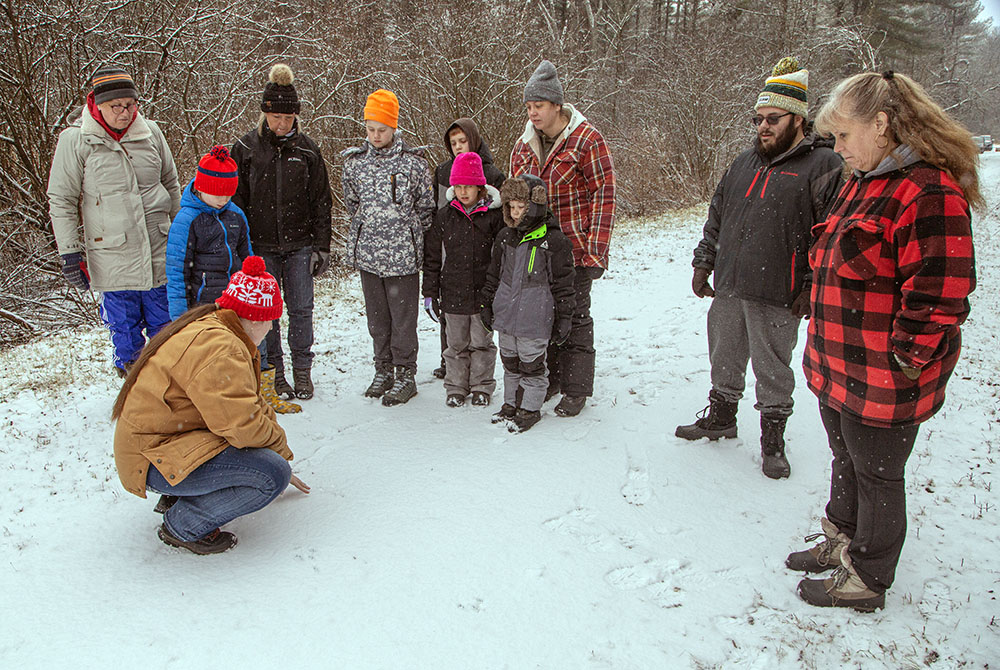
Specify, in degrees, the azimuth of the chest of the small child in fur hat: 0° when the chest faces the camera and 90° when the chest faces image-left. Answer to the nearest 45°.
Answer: approximately 45°

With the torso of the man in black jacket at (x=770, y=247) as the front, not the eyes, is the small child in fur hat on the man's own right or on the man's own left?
on the man's own right

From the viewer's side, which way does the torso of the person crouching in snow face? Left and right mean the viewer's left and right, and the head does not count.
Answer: facing to the right of the viewer

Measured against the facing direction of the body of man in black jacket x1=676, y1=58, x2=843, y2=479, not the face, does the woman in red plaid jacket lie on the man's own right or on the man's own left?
on the man's own left

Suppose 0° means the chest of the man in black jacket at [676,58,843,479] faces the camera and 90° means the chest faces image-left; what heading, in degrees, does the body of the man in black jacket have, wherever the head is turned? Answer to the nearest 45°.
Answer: approximately 45°

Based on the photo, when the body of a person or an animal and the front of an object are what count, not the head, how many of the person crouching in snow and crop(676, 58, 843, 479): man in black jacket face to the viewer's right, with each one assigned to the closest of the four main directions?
1

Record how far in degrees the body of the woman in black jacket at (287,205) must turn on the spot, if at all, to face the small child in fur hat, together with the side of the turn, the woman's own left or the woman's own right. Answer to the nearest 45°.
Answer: approximately 45° to the woman's own left
